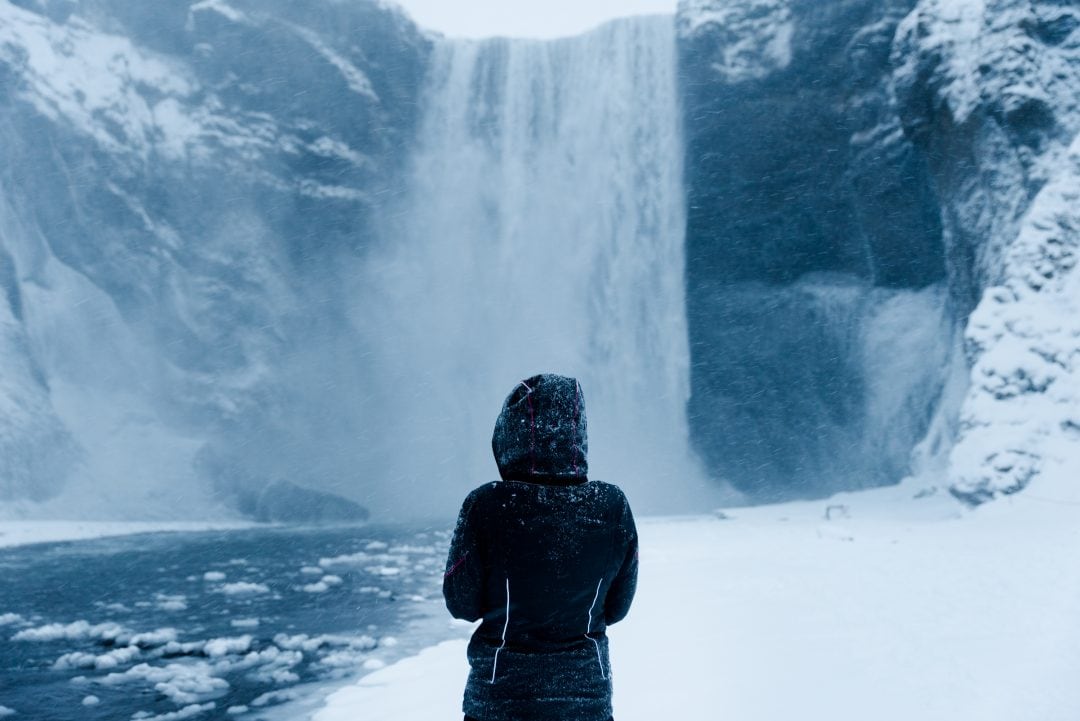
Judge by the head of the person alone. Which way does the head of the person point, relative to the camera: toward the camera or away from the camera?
away from the camera

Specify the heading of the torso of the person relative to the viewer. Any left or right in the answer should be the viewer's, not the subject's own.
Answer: facing away from the viewer

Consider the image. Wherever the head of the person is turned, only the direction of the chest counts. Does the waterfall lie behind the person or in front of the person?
in front
